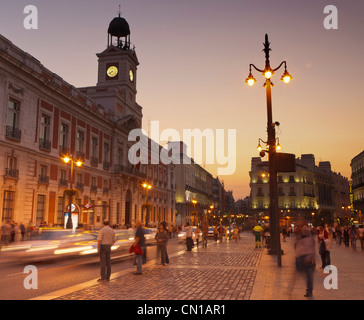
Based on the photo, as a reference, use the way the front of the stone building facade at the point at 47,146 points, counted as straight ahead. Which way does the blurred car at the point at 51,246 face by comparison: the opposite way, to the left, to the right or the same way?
to the right

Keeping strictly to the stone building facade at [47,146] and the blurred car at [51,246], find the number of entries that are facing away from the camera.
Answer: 0

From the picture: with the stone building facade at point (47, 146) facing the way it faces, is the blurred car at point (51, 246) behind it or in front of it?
in front

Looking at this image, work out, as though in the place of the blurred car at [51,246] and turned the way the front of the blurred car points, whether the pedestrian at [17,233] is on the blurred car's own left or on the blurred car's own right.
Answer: on the blurred car's own right

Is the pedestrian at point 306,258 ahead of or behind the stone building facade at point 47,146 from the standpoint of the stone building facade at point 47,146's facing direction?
ahead

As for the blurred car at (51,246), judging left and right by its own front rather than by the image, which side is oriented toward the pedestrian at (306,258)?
left

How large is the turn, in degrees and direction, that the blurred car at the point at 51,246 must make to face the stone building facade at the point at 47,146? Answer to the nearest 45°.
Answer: approximately 135° to its right

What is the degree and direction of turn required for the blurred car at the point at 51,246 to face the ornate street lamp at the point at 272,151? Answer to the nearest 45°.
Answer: approximately 135° to its left

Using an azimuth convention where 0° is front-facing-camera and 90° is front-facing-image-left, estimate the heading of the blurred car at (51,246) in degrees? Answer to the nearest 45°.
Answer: approximately 45°

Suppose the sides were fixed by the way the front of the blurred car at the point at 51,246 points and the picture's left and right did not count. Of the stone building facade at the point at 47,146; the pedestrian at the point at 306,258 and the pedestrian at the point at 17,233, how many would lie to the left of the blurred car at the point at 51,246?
1
